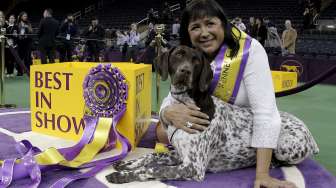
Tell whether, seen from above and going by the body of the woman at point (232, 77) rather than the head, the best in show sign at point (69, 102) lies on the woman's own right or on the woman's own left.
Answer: on the woman's own right

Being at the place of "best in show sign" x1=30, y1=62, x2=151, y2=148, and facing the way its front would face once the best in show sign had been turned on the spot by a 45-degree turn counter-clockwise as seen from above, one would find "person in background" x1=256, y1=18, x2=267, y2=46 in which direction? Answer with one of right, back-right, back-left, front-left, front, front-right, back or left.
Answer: left

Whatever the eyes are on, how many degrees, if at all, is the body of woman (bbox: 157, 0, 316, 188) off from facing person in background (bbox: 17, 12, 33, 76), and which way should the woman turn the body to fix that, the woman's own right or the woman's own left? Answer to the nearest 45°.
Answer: approximately 90° to the woman's own right

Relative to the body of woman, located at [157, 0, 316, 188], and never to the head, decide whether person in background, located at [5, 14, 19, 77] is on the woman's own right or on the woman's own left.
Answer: on the woman's own right

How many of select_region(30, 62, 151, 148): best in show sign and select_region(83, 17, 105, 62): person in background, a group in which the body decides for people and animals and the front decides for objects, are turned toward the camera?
2

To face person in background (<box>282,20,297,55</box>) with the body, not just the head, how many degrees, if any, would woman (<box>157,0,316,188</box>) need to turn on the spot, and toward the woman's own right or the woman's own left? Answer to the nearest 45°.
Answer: approximately 135° to the woman's own right

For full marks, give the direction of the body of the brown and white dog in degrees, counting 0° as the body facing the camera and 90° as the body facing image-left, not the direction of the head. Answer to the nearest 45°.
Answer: approximately 45°

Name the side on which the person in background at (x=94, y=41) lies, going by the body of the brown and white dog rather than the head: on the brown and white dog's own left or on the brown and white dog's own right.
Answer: on the brown and white dog's own right

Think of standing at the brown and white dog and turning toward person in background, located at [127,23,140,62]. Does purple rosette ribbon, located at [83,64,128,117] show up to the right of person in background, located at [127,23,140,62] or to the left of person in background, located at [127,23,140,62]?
left

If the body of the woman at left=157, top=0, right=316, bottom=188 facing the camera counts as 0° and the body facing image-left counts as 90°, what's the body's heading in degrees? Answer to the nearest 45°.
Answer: approximately 45°
